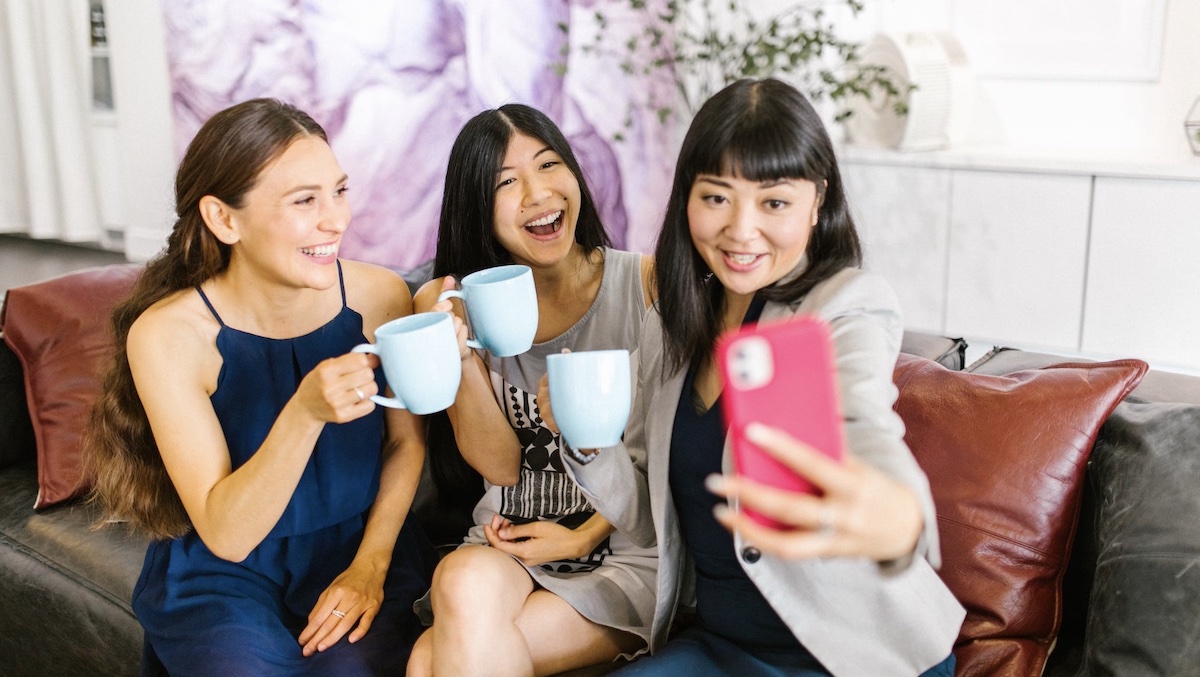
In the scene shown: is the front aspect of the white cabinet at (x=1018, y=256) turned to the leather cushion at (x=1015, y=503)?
yes

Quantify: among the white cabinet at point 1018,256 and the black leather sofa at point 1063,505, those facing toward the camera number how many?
2

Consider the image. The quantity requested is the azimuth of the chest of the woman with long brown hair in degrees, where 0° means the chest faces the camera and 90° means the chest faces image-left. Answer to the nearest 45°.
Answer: approximately 315°

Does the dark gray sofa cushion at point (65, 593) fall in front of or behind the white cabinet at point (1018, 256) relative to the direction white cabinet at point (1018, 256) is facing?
in front

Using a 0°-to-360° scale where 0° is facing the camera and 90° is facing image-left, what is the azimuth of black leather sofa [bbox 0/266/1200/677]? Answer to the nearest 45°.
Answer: approximately 0°

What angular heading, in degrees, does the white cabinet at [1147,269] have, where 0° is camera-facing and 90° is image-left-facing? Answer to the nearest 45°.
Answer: approximately 0°

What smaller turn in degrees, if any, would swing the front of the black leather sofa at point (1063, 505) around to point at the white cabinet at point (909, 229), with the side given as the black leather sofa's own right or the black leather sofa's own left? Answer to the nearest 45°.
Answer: approximately 180°
